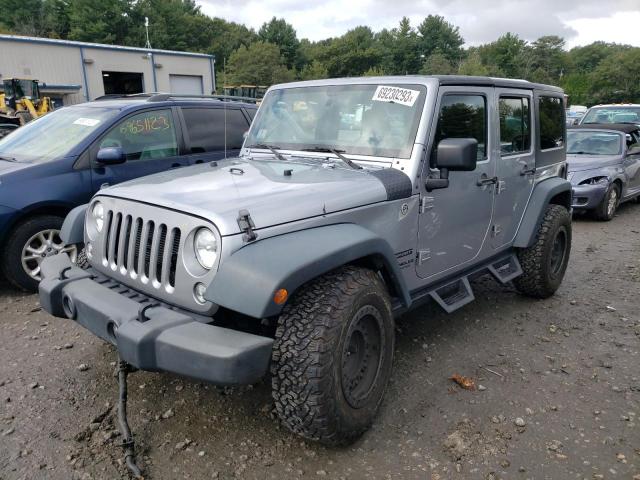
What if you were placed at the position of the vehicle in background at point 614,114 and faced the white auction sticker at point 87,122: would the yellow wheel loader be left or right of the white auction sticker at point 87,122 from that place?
right

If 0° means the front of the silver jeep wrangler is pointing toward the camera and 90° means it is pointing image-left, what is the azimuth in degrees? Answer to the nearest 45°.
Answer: approximately 45°

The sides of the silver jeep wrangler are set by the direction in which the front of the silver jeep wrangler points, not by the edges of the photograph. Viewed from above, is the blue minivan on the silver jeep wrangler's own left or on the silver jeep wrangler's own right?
on the silver jeep wrangler's own right

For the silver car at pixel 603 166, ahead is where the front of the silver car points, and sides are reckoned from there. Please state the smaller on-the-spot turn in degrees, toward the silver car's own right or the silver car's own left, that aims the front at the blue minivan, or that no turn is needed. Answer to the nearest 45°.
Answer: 0° — it already faces it

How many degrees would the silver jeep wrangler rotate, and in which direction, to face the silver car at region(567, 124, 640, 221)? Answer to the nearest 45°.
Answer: approximately 180°

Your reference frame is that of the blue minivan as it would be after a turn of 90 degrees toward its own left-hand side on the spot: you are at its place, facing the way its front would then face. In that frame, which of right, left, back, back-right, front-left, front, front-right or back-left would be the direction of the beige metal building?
back-left

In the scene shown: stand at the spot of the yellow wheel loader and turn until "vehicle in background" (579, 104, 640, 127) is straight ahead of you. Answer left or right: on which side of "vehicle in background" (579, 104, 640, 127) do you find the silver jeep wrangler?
right

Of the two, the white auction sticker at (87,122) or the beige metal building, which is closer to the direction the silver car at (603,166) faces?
the white auction sticker

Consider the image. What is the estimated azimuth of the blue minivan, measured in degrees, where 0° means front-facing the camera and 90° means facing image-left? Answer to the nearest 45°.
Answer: approximately 45°

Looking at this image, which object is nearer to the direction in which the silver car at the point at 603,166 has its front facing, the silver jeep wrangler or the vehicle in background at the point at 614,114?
the silver jeep wrangler
